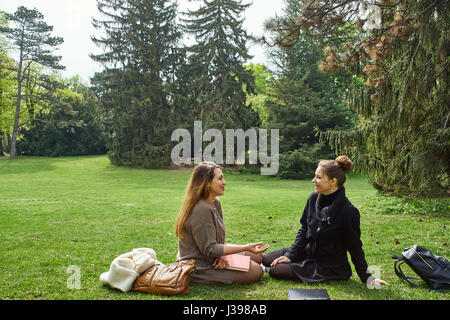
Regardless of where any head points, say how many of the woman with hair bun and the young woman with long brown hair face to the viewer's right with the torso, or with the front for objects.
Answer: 1

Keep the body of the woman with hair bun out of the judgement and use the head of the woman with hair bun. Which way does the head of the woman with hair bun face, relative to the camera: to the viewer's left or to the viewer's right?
to the viewer's left

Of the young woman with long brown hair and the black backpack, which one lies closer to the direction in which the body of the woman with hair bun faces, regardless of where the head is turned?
the young woman with long brown hair

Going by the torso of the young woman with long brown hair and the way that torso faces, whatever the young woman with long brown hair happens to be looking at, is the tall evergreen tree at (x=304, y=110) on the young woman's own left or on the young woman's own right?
on the young woman's own left

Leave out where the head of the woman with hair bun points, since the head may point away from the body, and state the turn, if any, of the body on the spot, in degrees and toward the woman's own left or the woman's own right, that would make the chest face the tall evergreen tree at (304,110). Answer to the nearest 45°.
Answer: approximately 135° to the woman's own right

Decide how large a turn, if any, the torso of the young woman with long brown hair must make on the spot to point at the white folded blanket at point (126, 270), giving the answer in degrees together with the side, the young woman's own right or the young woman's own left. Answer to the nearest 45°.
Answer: approximately 180°

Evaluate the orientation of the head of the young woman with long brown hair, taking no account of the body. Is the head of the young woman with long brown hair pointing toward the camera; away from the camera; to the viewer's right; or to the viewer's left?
to the viewer's right

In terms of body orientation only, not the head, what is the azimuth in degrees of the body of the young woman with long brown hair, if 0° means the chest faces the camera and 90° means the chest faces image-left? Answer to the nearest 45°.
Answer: approximately 270°

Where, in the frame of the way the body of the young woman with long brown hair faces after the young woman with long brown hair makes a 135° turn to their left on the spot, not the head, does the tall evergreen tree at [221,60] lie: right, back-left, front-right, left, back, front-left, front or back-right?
front-right

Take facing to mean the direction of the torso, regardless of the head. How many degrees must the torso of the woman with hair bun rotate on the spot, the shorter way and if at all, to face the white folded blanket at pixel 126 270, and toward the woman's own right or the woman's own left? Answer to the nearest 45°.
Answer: approximately 45° to the woman's own right

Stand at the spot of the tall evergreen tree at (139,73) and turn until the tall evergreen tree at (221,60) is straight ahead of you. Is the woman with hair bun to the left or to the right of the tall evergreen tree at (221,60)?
right

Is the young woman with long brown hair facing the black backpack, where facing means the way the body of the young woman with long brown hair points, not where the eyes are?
yes

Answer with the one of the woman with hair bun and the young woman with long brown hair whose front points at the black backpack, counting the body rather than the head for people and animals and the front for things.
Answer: the young woman with long brown hair

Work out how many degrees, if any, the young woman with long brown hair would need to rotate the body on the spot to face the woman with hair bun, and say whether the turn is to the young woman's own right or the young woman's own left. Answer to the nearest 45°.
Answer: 0° — they already face them
